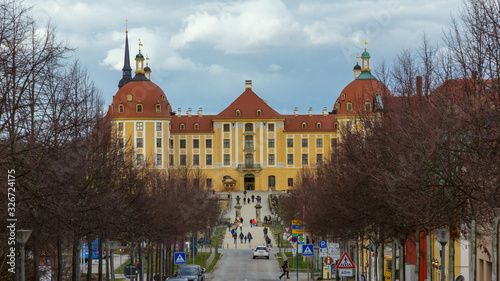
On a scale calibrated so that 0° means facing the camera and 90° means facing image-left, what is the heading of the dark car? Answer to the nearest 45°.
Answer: approximately 45°
